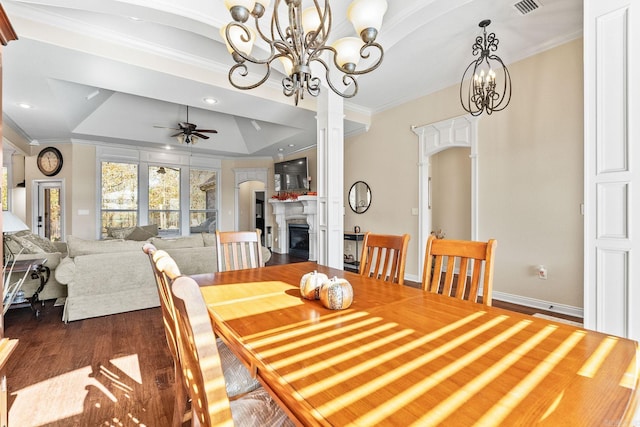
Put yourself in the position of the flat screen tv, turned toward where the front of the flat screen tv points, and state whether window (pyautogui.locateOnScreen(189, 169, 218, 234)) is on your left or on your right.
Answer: on your right

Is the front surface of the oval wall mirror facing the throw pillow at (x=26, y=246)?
yes

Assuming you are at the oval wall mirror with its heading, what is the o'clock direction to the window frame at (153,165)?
The window frame is roughly at 2 o'clock from the oval wall mirror.

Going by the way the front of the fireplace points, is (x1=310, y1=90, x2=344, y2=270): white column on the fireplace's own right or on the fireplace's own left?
on the fireplace's own left

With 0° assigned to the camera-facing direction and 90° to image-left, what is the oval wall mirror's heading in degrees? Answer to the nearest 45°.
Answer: approximately 45°
